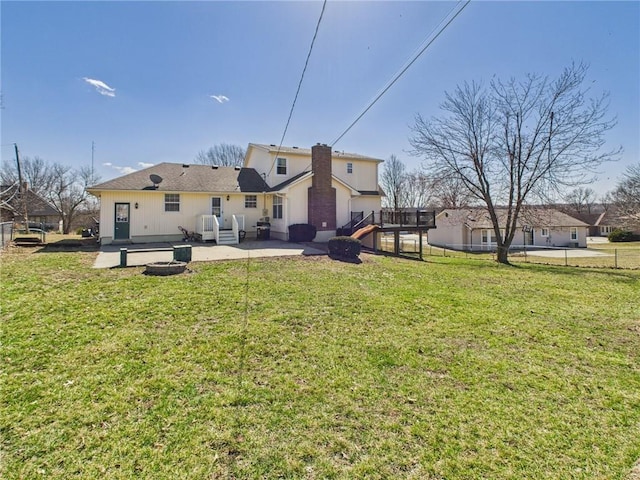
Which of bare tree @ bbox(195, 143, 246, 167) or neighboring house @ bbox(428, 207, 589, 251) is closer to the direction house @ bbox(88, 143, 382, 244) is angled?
the bare tree

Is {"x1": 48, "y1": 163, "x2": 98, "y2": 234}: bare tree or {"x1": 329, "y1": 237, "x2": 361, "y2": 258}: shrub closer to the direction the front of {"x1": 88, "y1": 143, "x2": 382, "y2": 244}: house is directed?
the bare tree

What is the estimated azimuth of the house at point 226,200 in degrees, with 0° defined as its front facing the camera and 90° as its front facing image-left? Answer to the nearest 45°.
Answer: approximately 180°

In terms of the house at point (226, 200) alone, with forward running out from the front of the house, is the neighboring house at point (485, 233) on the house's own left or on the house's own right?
on the house's own right

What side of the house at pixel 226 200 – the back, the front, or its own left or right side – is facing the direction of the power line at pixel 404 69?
back

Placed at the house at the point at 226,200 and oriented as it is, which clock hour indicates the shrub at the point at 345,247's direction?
The shrub is roughly at 5 o'clock from the house.

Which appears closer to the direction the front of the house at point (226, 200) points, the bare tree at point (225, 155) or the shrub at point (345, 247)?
the bare tree

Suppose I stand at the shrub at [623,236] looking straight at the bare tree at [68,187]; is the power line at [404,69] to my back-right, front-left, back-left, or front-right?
front-left

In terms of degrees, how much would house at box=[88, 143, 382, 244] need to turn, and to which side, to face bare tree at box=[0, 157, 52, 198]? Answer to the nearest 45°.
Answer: approximately 45° to its left

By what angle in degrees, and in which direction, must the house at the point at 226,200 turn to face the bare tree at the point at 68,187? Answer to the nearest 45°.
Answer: approximately 45° to its left

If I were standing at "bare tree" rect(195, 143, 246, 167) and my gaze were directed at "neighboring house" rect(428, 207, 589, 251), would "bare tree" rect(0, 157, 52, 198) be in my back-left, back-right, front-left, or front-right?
back-right

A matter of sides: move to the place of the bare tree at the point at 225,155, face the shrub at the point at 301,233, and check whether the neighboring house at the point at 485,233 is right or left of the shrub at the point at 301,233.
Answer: left

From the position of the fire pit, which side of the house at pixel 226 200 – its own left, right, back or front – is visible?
back
